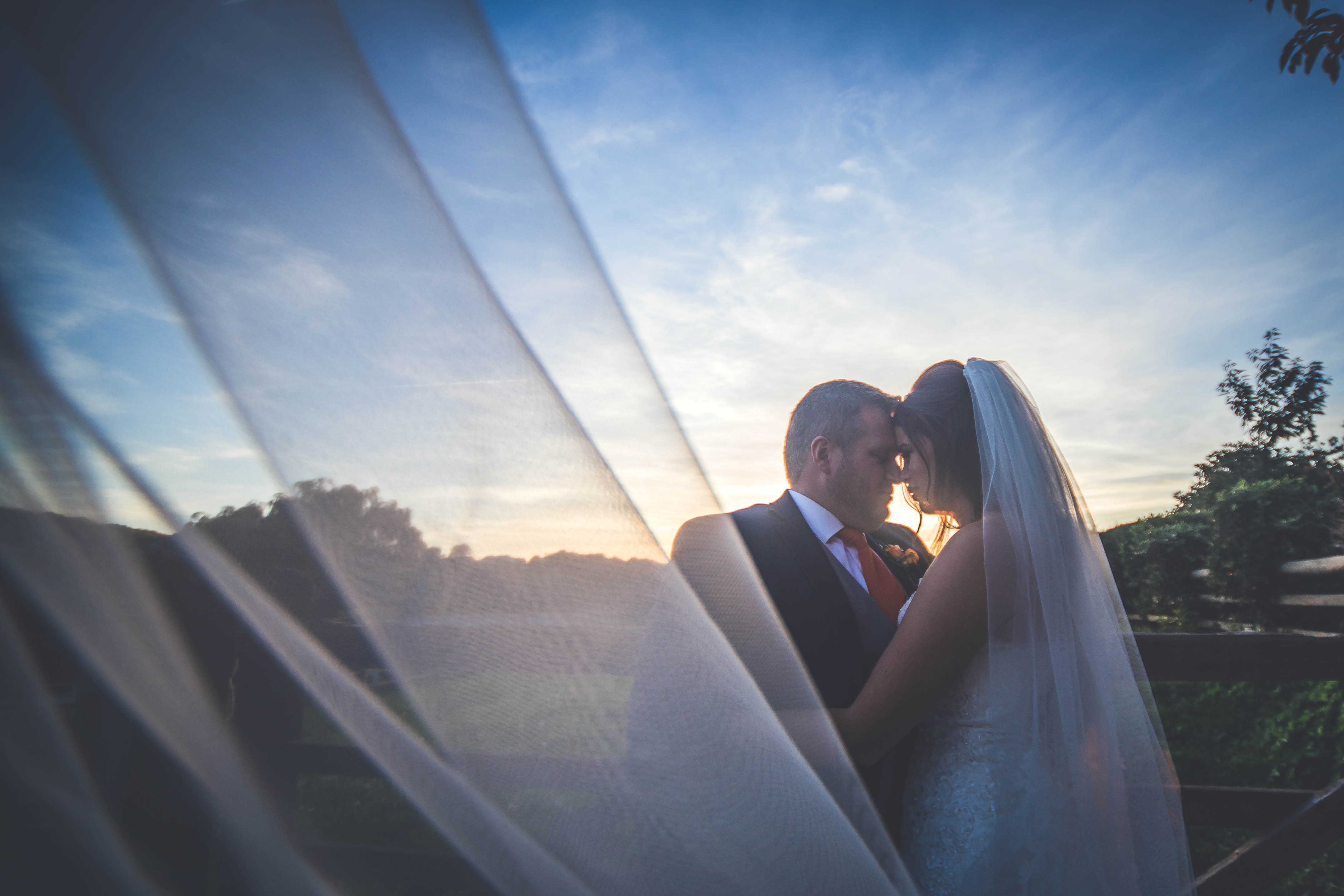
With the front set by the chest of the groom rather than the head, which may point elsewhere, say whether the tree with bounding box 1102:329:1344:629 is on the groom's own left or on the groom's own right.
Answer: on the groom's own left

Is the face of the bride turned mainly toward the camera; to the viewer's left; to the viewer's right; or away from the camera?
to the viewer's left

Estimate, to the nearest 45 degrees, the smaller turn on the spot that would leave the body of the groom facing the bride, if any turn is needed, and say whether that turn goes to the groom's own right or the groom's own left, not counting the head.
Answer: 0° — they already face them

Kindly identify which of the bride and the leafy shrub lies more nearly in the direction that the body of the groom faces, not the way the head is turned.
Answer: the bride

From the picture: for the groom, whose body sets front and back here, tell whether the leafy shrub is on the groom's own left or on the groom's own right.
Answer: on the groom's own left

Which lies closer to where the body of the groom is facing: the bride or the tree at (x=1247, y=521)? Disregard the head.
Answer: the bride
